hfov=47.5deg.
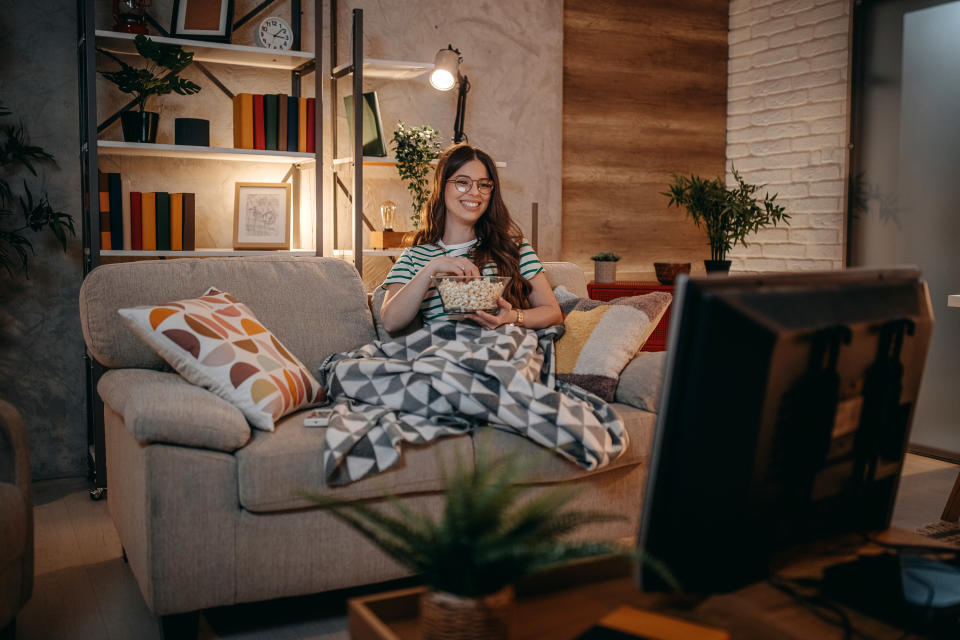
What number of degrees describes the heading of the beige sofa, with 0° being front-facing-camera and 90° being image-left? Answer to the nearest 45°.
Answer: approximately 315°

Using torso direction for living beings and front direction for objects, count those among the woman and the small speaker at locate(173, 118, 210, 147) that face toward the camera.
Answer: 2

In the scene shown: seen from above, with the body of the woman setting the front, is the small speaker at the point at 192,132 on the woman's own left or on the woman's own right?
on the woman's own right

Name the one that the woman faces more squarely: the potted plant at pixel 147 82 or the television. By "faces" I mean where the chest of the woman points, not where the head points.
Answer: the television

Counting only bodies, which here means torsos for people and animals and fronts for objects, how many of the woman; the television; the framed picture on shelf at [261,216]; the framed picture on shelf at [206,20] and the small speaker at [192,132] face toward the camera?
4

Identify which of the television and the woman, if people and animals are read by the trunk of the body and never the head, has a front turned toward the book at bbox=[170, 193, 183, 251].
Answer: the television

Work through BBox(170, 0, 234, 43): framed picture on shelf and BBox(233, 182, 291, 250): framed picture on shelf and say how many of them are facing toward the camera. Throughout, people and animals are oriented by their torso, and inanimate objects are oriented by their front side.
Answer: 2

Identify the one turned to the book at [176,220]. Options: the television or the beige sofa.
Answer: the television
